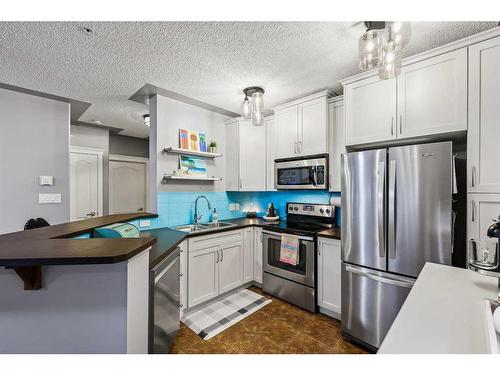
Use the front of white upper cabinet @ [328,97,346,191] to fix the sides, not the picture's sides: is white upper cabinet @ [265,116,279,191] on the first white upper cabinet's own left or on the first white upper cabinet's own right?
on the first white upper cabinet's own right

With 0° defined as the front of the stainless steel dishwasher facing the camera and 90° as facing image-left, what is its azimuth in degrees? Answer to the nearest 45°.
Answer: approximately 270°

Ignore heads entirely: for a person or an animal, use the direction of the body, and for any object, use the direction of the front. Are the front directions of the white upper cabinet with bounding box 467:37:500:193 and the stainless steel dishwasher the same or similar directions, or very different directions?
very different directions

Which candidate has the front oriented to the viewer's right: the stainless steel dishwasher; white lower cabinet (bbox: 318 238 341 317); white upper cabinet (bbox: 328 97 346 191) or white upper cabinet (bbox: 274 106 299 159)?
the stainless steel dishwasher

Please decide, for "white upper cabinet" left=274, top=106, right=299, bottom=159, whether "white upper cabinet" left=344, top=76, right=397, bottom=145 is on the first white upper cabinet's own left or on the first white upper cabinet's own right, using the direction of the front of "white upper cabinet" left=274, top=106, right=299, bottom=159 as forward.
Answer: on the first white upper cabinet's own left

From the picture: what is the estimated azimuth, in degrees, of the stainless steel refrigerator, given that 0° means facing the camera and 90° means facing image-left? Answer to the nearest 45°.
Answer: approximately 45°

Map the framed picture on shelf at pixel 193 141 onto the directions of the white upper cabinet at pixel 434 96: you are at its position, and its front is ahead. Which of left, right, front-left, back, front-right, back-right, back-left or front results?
front-right

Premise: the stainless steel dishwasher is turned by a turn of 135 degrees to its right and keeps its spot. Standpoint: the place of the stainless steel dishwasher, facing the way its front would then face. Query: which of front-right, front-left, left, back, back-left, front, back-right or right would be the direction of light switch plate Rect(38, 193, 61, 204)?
right
